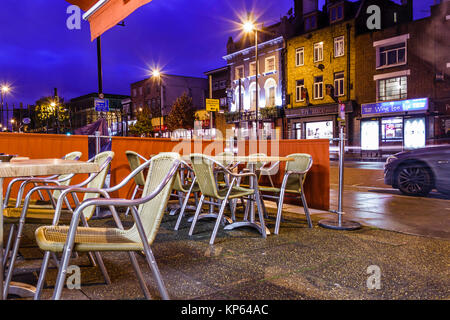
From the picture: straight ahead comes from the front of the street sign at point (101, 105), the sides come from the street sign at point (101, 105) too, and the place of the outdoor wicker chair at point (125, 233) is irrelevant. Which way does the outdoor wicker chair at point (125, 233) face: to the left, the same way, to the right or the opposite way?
to the right

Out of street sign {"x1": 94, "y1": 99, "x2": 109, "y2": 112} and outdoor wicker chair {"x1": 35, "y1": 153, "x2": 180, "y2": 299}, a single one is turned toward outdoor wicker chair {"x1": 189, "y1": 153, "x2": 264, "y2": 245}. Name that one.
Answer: the street sign

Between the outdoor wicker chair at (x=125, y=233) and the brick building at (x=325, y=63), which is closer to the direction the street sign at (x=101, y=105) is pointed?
the outdoor wicker chair

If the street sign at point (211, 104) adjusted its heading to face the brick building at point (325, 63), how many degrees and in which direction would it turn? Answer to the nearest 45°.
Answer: approximately 135° to its left

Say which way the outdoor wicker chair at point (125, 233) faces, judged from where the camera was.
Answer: facing to the left of the viewer

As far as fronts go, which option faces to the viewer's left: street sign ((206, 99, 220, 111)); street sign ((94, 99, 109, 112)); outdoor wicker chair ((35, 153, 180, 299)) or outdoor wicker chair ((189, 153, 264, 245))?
outdoor wicker chair ((35, 153, 180, 299))
